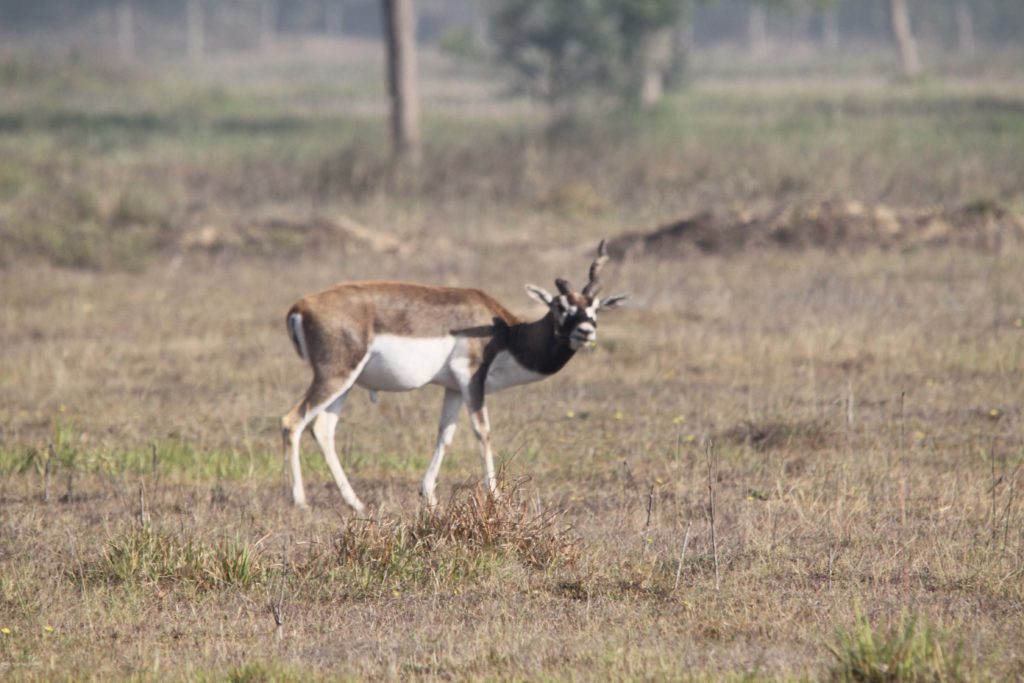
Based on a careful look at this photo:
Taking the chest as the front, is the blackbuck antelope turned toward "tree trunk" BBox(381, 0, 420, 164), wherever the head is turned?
no

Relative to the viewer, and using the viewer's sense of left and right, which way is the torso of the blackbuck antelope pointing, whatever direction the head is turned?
facing to the right of the viewer
